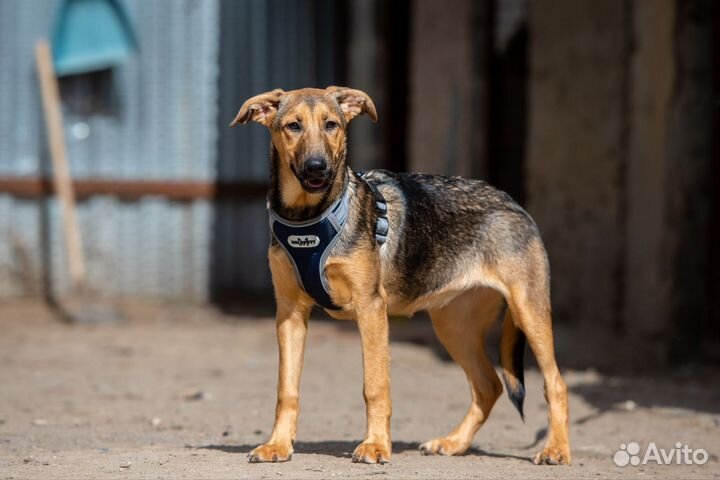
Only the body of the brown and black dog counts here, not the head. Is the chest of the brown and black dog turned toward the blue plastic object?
no

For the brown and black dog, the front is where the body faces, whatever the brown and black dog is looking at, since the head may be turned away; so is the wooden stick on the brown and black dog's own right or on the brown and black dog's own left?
on the brown and black dog's own right

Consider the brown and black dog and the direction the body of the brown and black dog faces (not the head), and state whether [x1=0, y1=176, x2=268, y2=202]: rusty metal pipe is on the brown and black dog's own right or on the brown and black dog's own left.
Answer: on the brown and black dog's own right

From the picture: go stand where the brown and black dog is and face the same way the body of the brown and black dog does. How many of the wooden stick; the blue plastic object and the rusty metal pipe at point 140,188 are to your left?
0
